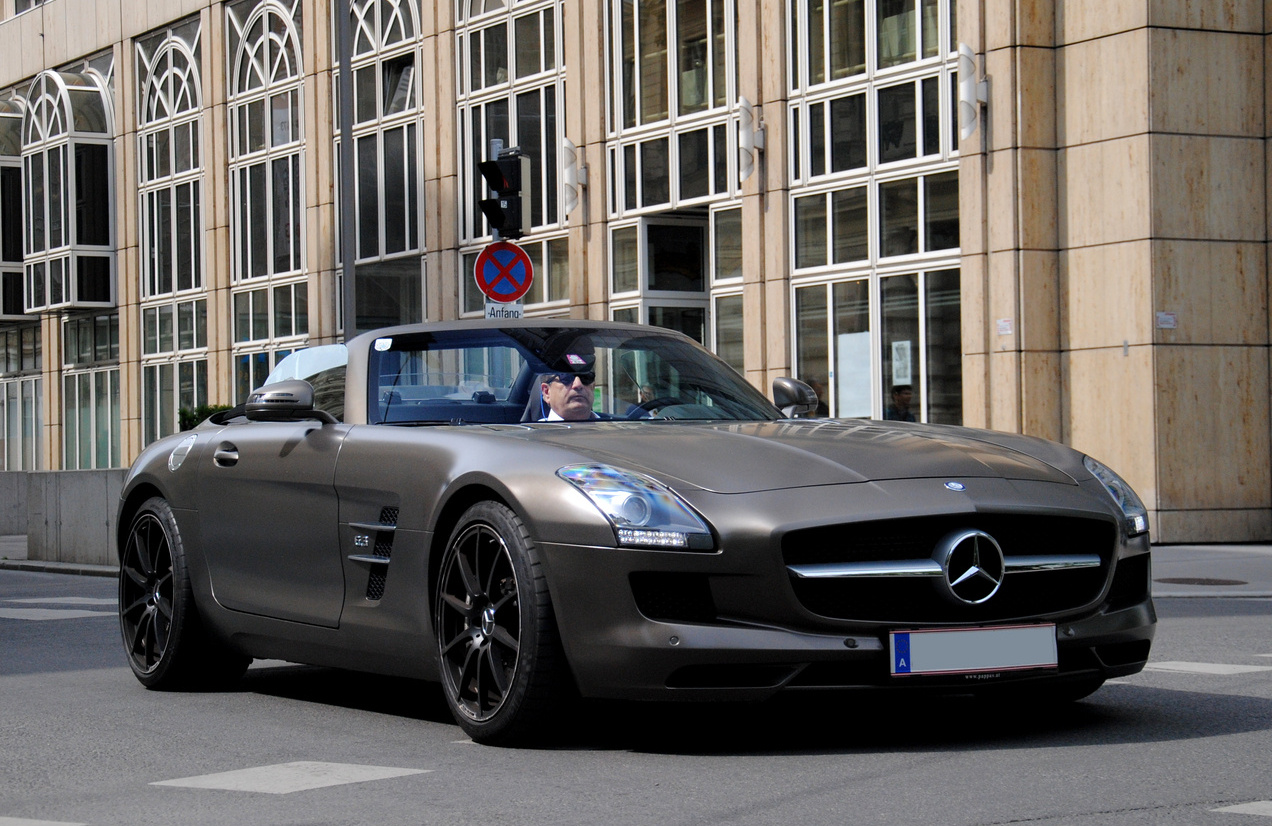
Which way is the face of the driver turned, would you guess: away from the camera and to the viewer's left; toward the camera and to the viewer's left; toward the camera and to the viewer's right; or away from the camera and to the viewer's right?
toward the camera and to the viewer's right

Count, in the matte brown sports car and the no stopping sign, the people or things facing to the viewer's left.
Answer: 0

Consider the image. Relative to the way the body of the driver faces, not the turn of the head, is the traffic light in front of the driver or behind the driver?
behind

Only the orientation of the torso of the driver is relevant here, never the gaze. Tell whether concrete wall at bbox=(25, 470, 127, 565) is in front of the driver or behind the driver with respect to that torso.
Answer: behind

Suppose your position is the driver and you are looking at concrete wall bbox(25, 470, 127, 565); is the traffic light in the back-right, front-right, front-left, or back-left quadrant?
front-right

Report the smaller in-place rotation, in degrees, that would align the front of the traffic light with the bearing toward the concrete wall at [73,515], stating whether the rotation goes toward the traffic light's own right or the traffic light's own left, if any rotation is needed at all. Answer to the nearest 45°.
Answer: approximately 45° to the traffic light's own right

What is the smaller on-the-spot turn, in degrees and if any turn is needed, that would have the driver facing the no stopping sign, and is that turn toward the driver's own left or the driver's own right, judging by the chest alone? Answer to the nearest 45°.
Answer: approximately 135° to the driver's own left

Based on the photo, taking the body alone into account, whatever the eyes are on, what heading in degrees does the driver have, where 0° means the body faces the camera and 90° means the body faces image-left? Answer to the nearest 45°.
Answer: approximately 315°

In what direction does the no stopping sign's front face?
toward the camera

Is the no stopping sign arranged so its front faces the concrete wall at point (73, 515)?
no
